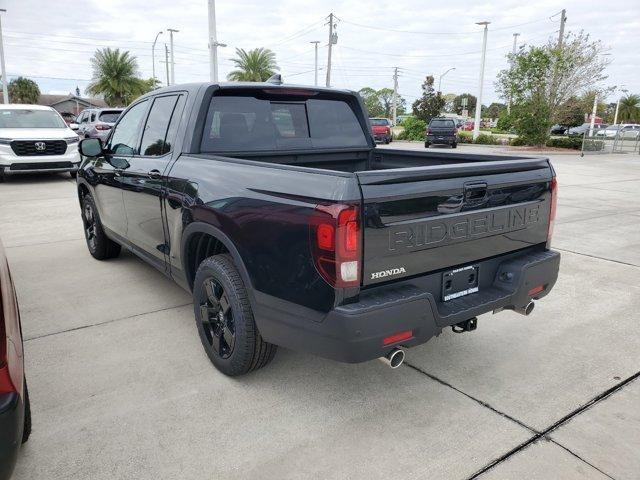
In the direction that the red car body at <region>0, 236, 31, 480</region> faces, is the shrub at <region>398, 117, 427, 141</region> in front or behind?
in front

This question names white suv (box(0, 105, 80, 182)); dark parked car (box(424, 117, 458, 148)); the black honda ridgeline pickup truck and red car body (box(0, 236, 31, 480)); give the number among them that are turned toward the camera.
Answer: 1

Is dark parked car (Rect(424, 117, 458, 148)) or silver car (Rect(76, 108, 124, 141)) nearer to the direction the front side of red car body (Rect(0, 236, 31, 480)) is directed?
the silver car

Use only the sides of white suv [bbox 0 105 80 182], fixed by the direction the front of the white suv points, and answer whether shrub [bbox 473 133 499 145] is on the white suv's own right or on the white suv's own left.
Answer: on the white suv's own left

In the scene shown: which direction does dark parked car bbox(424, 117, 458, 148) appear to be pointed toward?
away from the camera

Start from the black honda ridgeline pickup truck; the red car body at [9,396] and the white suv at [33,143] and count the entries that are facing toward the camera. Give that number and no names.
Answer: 1

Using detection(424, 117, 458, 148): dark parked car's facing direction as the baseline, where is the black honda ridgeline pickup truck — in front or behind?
behind

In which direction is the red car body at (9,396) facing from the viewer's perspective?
away from the camera

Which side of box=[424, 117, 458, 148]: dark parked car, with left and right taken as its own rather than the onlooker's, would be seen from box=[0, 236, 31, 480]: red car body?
back

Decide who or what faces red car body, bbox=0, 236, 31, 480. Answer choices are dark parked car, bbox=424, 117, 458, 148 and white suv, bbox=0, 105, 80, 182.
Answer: the white suv

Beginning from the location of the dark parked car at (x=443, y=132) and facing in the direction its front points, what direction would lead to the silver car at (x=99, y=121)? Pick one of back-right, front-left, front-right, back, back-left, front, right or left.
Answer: back-left

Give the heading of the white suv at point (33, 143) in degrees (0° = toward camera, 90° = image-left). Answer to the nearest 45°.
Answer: approximately 0°

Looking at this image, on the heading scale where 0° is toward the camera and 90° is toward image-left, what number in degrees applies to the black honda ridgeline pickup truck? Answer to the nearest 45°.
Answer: approximately 135°

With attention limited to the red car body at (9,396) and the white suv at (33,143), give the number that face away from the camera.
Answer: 1

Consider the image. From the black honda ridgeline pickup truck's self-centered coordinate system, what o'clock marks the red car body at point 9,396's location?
The red car body is roughly at 9 o'clock from the black honda ridgeline pickup truck.
